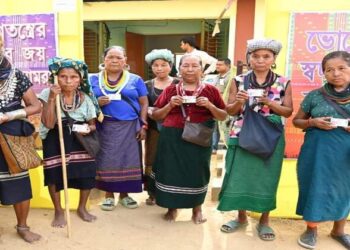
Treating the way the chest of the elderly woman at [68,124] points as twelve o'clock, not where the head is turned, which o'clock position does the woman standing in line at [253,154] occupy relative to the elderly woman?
The woman standing in line is roughly at 10 o'clock from the elderly woman.

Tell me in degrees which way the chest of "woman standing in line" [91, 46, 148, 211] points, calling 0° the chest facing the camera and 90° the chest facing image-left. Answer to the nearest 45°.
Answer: approximately 0°

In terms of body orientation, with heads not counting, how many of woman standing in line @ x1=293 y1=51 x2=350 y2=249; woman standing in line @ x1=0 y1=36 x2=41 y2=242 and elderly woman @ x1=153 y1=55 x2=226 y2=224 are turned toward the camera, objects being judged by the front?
3

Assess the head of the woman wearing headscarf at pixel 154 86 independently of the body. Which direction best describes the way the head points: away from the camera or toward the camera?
toward the camera

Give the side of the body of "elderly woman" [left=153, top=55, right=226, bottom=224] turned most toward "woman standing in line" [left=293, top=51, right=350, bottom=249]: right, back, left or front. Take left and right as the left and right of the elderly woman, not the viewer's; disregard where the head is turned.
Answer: left

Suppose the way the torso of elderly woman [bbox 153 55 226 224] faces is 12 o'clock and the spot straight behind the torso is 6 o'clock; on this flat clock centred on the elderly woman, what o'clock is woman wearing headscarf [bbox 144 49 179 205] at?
The woman wearing headscarf is roughly at 5 o'clock from the elderly woman.

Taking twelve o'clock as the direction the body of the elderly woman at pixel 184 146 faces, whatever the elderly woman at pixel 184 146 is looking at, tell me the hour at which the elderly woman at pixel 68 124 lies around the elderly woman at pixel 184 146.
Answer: the elderly woman at pixel 68 124 is roughly at 3 o'clock from the elderly woman at pixel 184 146.

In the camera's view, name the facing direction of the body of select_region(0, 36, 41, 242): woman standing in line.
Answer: toward the camera

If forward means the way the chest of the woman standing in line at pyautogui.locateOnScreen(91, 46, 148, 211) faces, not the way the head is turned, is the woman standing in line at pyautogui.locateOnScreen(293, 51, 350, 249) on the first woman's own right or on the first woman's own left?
on the first woman's own left

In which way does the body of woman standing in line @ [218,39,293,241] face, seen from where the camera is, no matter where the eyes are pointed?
toward the camera

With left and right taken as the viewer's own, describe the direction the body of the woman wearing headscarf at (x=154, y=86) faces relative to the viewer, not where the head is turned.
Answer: facing the viewer

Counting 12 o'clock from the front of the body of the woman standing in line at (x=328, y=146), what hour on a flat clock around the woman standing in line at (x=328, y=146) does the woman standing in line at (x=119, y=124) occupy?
the woman standing in line at (x=119, y=124) is roughly at 3 o'clock from the woman standing in line at (x=328, y=146).
